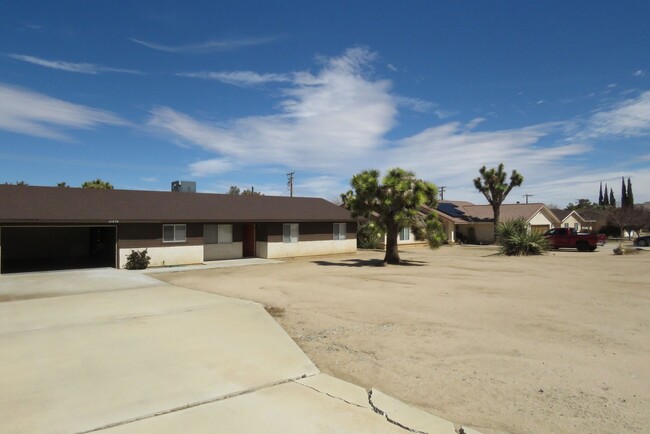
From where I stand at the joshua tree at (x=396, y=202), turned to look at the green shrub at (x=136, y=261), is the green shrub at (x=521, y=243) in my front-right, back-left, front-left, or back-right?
back-right

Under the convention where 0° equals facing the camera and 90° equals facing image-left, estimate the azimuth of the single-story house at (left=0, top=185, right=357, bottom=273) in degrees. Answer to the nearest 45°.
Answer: approximately 315°

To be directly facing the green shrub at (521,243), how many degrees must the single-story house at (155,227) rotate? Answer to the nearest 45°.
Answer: approximately 45° to its left

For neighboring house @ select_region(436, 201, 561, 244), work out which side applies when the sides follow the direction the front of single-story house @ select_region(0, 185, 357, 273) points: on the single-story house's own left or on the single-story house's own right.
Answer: on the single-story house's own left

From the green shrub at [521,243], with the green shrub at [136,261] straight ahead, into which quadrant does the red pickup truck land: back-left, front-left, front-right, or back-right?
back-right
